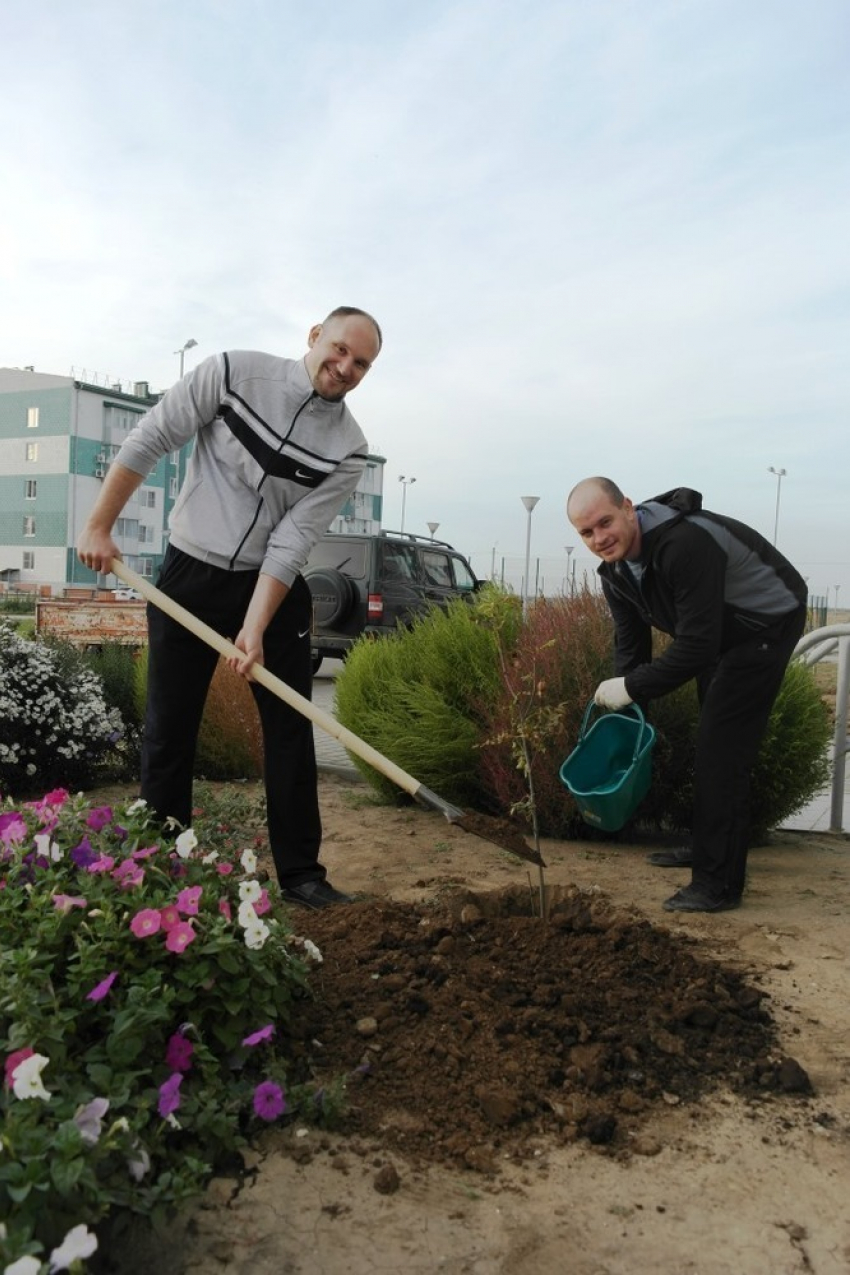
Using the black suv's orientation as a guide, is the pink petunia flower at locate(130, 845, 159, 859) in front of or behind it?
behind

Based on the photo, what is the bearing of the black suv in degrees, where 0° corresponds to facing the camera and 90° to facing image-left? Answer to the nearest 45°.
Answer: approximately 225°

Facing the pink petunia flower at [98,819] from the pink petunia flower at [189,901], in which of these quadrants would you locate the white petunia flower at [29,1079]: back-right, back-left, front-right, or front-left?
back-left

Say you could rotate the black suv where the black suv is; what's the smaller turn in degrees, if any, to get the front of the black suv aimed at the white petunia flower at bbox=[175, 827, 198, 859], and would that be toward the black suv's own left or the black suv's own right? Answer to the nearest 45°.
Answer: approximately 135° to the black suv's own right

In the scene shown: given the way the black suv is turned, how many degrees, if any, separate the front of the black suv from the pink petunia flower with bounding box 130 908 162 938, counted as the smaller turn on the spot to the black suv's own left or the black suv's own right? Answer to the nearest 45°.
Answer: approximately 135° to the black suv's own right

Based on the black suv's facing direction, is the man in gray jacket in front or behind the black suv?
behind

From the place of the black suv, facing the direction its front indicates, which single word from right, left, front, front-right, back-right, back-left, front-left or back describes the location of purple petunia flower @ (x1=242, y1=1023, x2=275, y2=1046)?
back-right

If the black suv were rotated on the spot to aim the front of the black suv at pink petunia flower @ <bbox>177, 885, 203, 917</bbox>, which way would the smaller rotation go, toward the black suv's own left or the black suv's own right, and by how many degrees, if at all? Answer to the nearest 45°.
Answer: approximately 135° to the black suv's own right

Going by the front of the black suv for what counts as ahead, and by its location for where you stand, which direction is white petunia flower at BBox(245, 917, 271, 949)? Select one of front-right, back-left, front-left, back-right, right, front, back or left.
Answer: back-right

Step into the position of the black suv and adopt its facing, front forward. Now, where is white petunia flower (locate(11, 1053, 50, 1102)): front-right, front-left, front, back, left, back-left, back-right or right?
back-right
